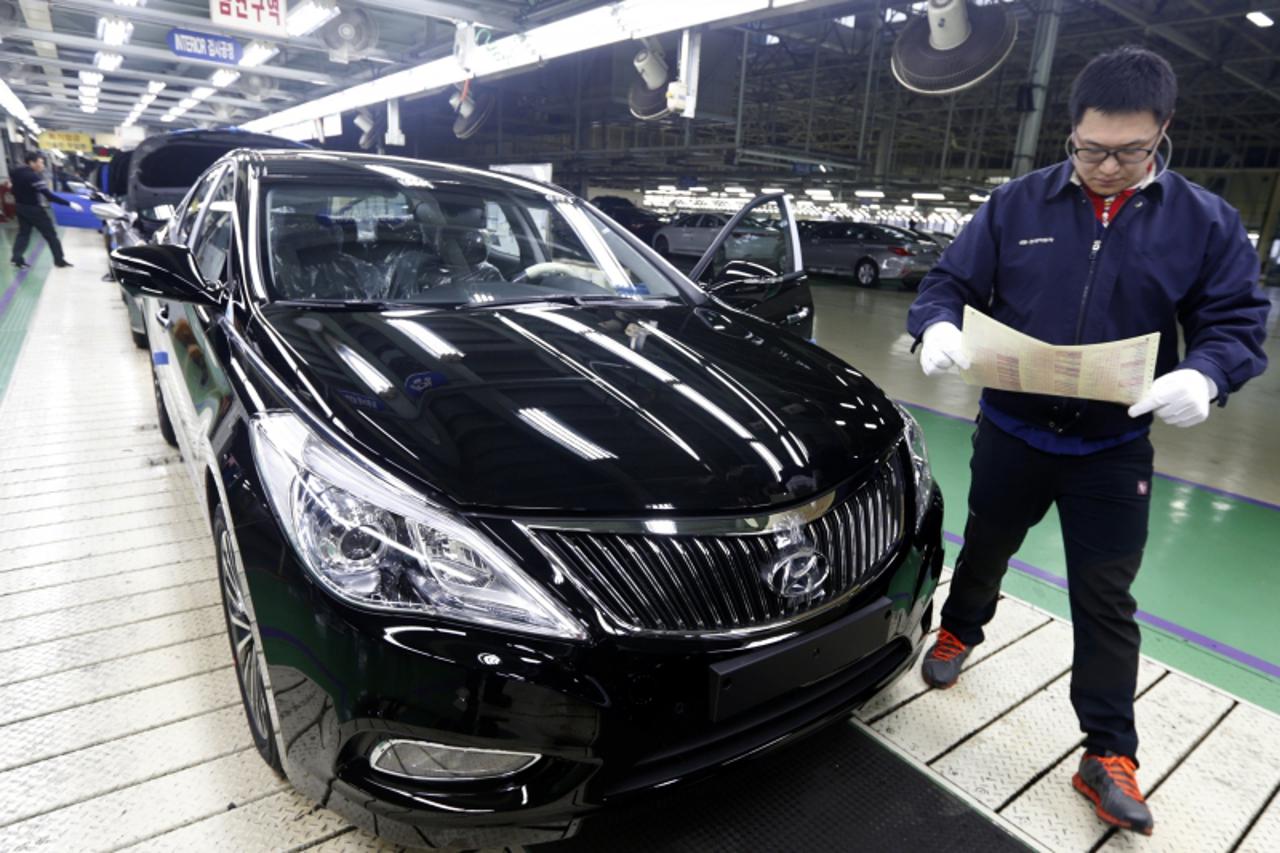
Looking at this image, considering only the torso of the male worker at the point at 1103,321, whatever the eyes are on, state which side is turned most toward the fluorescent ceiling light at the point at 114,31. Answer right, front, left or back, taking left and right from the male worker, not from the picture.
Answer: right

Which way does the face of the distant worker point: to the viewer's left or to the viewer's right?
to the viewer's right

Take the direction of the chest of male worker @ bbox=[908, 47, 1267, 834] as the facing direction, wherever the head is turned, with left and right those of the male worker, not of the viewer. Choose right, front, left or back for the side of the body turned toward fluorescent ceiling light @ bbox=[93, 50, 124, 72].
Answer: right

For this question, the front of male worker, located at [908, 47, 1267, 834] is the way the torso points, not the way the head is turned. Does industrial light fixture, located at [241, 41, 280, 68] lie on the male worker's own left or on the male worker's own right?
on the male worker's own right

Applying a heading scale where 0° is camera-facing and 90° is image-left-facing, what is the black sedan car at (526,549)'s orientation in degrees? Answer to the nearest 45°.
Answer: approximately 315°

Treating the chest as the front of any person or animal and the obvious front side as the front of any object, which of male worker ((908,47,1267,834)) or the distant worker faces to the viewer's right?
the distant worker

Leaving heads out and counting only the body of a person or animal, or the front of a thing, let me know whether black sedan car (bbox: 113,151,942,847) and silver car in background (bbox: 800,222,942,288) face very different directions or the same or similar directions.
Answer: very different directions
